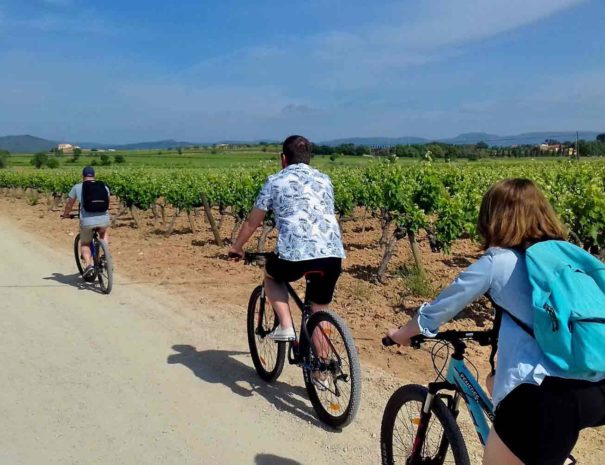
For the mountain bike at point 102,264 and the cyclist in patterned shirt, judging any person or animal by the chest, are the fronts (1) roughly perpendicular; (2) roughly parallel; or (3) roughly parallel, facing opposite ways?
roughly parallel

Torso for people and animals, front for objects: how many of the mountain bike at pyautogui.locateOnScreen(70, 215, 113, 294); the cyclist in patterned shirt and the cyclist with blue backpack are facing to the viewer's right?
0

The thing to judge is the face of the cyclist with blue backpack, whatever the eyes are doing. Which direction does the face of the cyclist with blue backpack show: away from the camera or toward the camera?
away from the camera

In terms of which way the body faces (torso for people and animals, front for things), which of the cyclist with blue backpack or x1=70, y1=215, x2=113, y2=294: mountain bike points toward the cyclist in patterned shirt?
the cyclist with blue backpack

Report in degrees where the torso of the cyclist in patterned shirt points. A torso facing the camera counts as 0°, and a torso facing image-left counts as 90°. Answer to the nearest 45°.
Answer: approximately 135°

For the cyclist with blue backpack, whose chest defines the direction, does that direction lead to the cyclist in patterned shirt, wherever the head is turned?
yes

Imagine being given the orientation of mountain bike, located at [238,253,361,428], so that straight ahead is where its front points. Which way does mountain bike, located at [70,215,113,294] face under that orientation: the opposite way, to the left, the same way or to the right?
the same way

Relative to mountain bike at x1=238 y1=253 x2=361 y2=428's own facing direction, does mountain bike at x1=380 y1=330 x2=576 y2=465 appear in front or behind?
behind

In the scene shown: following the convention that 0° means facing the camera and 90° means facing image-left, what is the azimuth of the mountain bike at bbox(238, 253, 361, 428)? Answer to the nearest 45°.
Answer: approximately 135°

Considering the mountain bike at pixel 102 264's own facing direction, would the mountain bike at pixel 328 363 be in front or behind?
behind

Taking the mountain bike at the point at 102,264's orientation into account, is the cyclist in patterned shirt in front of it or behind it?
behind

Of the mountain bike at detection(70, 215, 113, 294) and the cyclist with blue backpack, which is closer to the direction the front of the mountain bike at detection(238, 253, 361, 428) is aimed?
the mountain bike

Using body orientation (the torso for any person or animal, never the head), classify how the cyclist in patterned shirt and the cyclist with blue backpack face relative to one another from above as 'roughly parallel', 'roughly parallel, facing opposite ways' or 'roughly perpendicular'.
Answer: roughly parallel

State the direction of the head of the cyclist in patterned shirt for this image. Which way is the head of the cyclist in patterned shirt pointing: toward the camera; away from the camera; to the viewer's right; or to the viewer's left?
away from the camera

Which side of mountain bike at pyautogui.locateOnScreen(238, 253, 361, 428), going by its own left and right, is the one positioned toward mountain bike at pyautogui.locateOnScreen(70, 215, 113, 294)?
front
